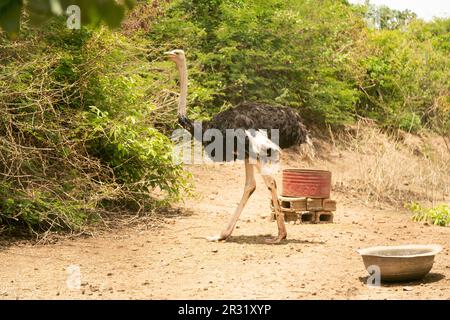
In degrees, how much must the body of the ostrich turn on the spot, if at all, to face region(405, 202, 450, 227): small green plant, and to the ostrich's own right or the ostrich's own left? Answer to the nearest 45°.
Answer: approximately 135° to the ostrich's own right

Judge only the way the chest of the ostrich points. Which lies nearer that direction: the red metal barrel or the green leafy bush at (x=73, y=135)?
the green leafy bush

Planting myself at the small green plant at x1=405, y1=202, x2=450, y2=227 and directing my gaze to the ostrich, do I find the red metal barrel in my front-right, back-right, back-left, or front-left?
front-right

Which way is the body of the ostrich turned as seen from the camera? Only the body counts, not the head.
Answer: to the viewer's left

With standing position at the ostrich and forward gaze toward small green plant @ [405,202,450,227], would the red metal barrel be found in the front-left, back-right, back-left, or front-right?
front-left

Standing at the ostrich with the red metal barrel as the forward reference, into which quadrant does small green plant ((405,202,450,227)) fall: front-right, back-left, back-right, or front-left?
front-right

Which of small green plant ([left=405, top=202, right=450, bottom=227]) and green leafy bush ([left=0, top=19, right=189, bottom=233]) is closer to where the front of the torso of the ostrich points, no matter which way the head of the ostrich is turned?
the green leafy bush

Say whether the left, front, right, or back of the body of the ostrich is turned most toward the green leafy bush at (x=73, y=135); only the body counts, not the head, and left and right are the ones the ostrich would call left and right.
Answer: front
